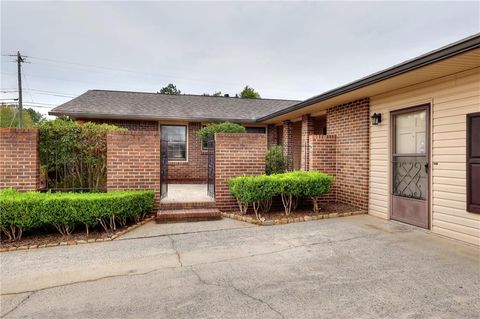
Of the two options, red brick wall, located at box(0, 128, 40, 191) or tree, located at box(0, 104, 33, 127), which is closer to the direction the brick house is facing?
the red brick wall

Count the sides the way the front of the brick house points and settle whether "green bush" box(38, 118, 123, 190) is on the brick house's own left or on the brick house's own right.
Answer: on the brick house's own right

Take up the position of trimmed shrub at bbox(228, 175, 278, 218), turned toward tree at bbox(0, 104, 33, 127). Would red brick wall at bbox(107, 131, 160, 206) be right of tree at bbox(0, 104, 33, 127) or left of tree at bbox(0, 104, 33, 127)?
left

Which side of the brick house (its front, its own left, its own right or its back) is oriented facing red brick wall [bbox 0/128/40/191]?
right

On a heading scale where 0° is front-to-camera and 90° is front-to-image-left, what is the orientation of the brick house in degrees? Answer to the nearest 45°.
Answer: approximately 0°
